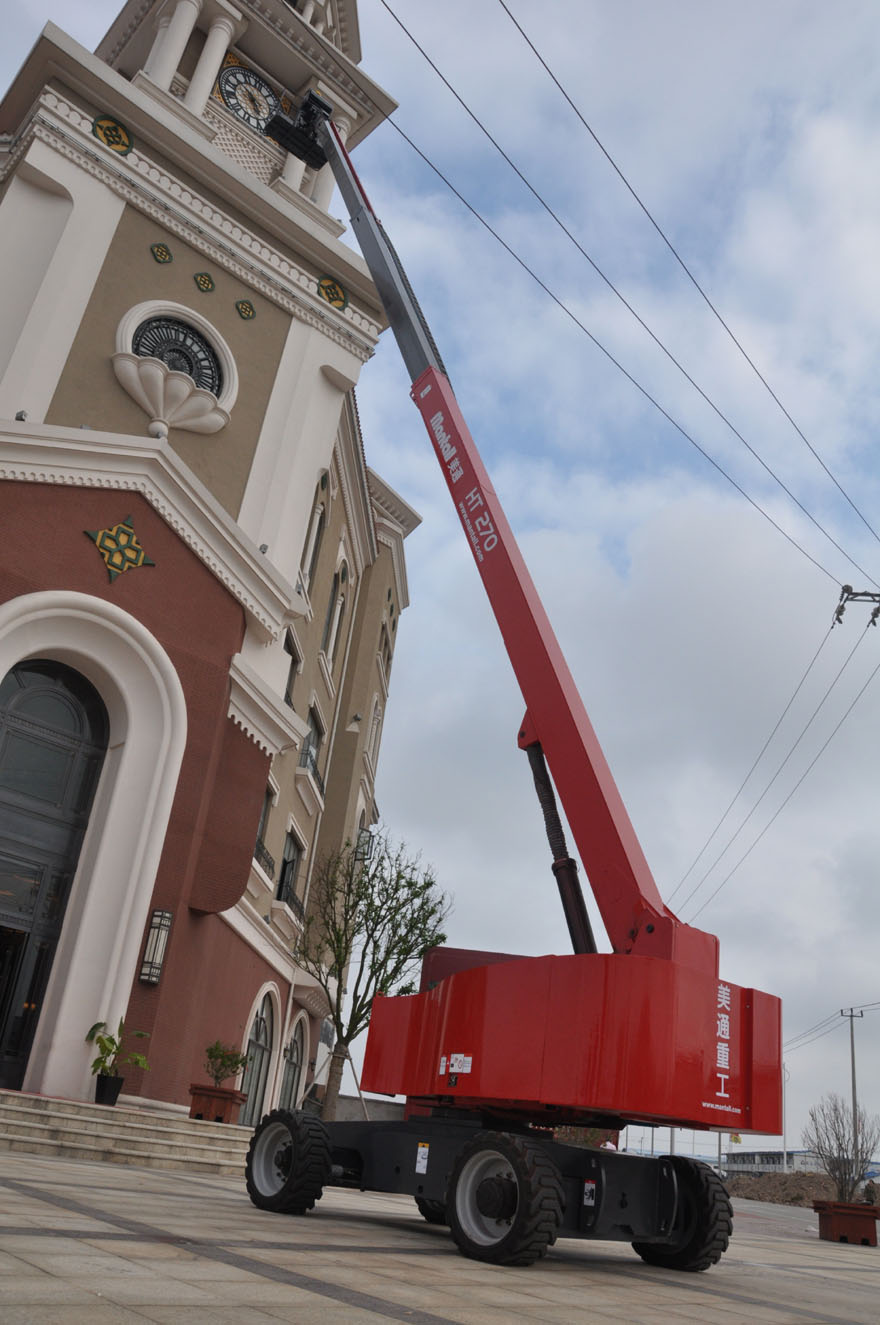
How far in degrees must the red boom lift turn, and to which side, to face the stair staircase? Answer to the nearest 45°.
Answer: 0° — it already faces it

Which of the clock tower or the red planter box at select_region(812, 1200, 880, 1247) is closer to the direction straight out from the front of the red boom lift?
the clock tower

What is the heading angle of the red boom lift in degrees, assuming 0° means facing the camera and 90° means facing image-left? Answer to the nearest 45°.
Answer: approximately 135°

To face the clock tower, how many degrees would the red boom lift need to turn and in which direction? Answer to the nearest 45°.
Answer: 0° — it already faces it

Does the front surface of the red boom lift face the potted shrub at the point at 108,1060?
yes

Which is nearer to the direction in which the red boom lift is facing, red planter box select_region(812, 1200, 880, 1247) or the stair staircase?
the stair staircase
